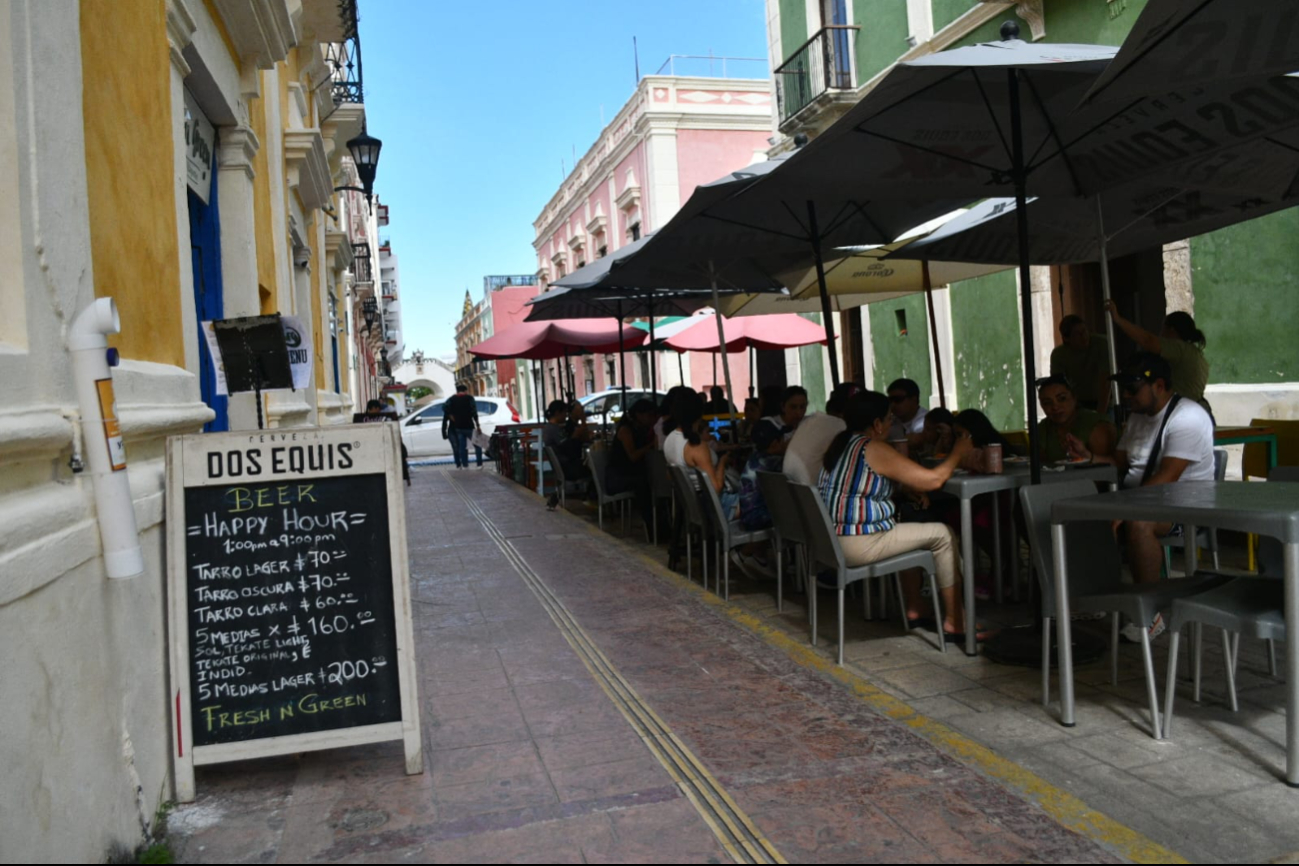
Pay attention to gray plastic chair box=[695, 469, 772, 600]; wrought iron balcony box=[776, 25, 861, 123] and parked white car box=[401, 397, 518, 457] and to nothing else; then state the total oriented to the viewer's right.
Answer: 1

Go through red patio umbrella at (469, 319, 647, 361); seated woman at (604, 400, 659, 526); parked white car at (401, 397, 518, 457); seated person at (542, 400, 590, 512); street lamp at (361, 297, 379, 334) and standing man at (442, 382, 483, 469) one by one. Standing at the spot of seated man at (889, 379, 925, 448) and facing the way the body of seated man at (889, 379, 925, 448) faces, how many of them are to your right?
6

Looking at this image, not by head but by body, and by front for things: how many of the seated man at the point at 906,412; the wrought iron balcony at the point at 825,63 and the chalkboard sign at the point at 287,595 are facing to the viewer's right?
0

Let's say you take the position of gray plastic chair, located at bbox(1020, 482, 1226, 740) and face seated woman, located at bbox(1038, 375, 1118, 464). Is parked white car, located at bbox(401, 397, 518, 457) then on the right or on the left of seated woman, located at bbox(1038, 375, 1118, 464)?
left

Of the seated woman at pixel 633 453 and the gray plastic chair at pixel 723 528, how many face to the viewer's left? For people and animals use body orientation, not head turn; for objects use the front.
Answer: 0

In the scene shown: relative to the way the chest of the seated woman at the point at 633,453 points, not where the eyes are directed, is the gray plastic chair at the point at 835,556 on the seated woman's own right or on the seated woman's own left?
on the seated woman's own right

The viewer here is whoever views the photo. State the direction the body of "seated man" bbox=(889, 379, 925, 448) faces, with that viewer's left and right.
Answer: facing the viewer and to the left of the viewer

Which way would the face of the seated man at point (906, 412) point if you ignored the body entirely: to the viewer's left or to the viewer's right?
to the viewer's left

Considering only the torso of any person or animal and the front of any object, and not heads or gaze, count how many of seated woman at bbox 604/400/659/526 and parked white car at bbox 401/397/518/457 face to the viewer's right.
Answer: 1

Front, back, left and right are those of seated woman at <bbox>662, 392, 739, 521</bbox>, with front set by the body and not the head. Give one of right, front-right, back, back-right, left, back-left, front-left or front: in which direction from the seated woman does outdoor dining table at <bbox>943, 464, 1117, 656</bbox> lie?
front-right

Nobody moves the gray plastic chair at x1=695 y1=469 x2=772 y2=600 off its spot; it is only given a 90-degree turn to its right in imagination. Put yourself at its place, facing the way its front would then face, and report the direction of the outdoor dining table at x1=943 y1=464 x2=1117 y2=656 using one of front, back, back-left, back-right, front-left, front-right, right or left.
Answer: front-left

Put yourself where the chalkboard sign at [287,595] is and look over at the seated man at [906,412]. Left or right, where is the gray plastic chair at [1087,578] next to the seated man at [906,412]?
right

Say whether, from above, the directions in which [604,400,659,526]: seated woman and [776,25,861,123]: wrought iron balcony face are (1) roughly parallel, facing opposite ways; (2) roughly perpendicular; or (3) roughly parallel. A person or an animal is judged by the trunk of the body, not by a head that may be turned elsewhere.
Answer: roughly parallel, facing opposite ways

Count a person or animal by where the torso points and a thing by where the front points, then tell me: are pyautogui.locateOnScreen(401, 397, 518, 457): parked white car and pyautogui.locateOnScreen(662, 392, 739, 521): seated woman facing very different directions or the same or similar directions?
very different directions

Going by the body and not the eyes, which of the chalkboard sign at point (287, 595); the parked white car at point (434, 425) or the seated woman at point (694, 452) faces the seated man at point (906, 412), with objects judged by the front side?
the seated woman

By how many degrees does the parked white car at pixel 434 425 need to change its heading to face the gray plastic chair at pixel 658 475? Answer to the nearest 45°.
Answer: approximately 90° to its left

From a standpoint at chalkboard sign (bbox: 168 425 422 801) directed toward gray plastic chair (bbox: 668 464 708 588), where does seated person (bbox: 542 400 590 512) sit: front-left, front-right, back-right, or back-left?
front-left

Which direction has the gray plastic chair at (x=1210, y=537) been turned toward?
to the viewer's left

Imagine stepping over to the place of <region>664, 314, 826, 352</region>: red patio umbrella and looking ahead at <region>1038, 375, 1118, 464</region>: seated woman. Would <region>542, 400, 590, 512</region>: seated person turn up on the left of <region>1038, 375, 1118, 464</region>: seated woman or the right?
right

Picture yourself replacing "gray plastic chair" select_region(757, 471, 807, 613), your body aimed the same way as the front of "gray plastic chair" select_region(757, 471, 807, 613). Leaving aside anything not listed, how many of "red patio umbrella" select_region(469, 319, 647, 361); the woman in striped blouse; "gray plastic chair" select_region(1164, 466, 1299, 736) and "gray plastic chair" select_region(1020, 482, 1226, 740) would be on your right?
3

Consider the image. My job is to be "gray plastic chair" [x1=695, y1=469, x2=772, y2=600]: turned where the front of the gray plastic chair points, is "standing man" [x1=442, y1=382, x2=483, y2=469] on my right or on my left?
on my left

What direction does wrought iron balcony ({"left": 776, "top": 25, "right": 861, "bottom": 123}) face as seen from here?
to the viewer's left

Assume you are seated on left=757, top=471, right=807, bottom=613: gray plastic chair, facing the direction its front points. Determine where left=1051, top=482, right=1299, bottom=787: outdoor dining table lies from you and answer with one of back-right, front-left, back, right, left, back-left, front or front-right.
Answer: right
